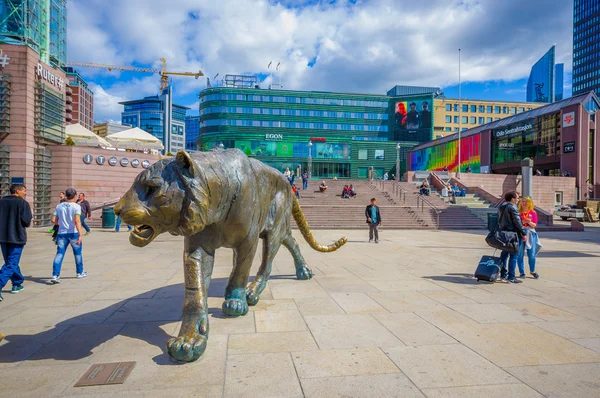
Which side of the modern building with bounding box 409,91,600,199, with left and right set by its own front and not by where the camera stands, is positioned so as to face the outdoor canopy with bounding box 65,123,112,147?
front

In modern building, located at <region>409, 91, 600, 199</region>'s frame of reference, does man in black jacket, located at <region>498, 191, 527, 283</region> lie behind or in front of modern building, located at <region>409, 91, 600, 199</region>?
in front

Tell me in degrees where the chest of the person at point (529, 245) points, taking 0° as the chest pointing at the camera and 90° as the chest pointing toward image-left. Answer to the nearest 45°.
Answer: approximately 45°

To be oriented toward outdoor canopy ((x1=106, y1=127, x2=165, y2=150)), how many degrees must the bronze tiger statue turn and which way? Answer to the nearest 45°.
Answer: approximately 135° to its right

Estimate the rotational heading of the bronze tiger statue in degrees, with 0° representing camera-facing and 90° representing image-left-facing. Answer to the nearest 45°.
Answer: approximately 45°

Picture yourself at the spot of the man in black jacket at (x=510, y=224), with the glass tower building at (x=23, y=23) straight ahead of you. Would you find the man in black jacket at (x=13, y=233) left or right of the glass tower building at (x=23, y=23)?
left

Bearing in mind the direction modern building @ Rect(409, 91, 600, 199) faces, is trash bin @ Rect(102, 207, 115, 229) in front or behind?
in front

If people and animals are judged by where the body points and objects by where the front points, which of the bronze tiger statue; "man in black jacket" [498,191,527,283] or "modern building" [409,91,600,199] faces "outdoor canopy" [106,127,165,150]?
the modern building

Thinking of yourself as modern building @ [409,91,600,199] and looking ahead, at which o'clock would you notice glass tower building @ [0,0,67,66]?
The glass tower building is roughly at 12 o'clock from the modern building.
